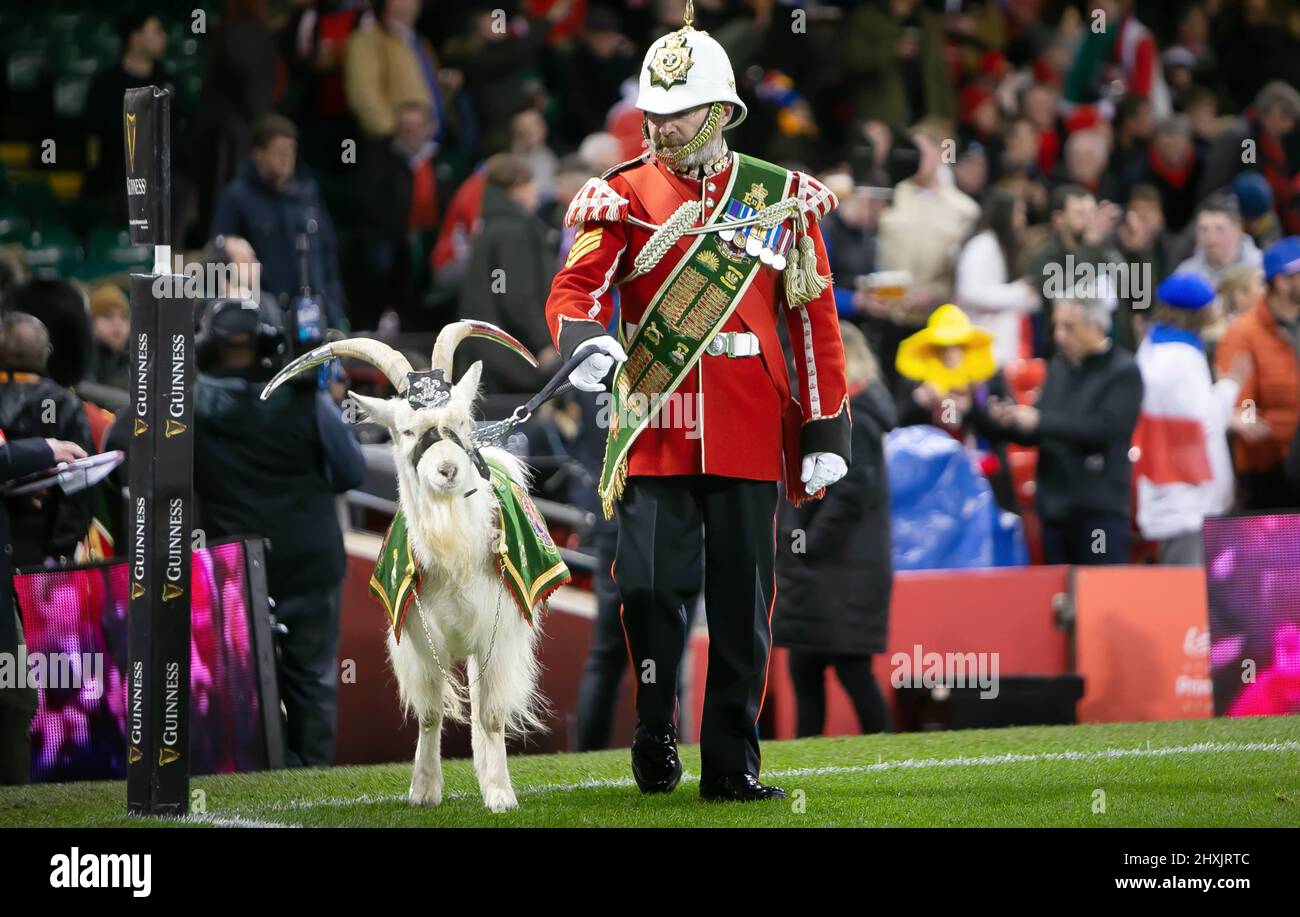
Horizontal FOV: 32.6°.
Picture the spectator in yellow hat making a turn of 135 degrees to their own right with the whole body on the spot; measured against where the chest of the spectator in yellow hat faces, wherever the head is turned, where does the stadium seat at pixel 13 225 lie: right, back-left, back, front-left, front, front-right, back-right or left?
front-left

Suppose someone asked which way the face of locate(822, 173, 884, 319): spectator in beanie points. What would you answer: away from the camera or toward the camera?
toward the camera

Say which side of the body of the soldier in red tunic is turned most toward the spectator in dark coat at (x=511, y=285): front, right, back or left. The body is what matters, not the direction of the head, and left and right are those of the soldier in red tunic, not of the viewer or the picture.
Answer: back

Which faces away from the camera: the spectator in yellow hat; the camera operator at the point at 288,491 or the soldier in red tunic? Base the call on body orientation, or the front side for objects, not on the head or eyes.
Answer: the camera operator

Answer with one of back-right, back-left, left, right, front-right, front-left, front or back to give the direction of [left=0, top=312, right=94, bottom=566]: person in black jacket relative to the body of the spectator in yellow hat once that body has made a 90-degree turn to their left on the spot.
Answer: back-right

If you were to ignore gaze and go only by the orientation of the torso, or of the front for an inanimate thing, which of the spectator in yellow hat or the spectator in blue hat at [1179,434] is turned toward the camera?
the spectator in yellow hat

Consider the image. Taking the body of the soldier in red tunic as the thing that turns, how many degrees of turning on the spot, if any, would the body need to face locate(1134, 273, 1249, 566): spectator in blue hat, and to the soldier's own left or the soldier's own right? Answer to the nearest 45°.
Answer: approximately 135° to the soldier's own left

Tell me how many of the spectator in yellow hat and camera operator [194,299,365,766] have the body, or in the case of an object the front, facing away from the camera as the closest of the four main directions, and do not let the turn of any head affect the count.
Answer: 1

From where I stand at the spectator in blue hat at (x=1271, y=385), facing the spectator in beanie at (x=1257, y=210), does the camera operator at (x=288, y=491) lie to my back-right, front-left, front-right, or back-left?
back-left

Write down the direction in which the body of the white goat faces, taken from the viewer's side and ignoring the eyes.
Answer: toward the camera

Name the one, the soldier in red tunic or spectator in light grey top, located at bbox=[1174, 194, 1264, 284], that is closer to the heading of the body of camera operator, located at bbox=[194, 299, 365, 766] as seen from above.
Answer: the spectator in light grey top

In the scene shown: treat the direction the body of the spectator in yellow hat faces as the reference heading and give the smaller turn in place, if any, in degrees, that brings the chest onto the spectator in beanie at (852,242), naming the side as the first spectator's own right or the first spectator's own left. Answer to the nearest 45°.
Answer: approximately 135° to the first spectator's own right

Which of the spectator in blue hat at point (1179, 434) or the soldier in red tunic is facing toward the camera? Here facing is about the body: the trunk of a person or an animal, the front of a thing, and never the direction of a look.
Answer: the soldier in red tunic

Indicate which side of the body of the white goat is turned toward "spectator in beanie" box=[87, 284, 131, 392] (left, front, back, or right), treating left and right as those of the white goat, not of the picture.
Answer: back
